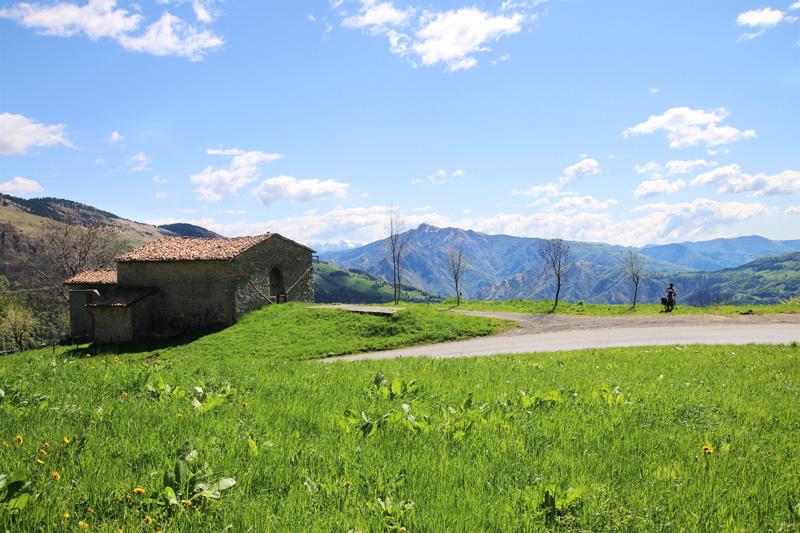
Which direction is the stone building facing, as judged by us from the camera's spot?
facing the viewer and to the right of the viewer
